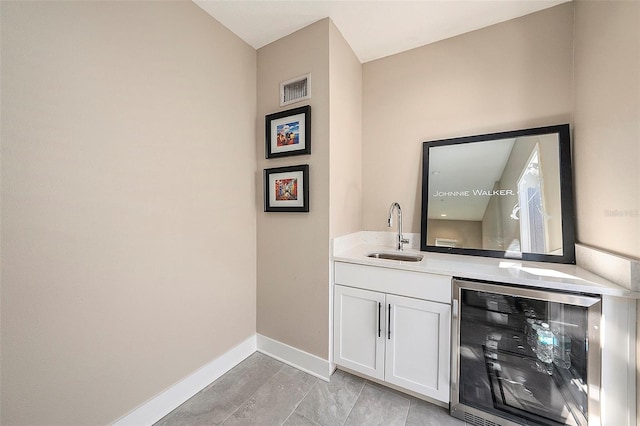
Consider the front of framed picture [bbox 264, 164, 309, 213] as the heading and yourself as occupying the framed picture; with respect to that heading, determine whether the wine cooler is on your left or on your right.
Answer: on your left

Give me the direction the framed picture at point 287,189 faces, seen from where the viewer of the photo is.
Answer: facing the viewer and to the left of the viewer

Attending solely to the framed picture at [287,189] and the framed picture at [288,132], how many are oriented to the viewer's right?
0

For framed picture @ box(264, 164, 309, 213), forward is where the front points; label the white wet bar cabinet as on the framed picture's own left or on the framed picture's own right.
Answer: on the framed picture's own left

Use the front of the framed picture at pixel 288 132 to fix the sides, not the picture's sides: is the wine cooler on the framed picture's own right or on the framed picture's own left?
on the framed picture's own left

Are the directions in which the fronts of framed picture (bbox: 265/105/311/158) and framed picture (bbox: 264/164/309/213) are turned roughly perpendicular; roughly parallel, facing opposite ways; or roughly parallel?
roughly parallel
